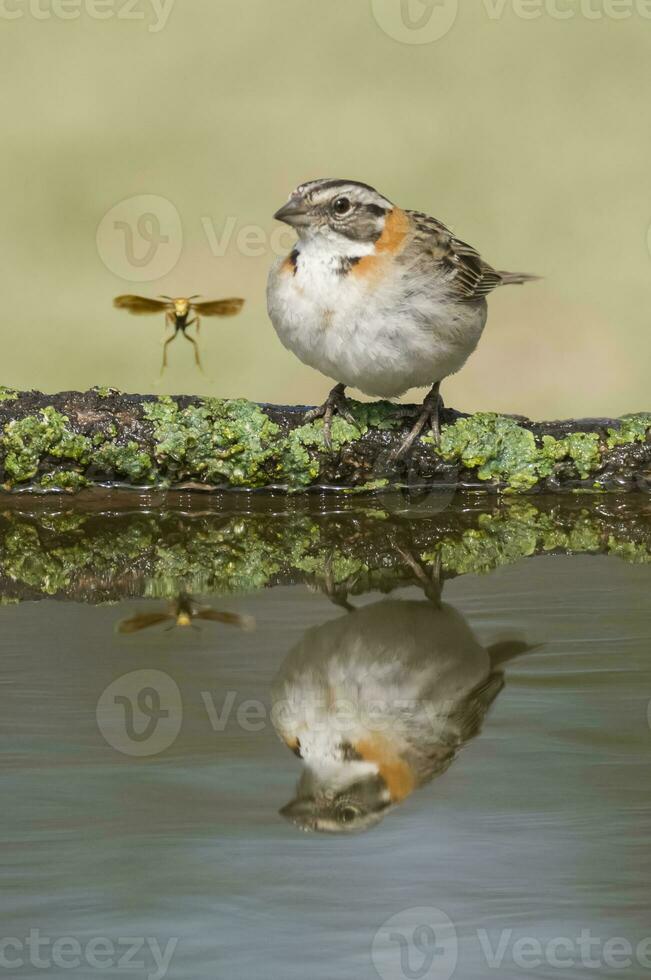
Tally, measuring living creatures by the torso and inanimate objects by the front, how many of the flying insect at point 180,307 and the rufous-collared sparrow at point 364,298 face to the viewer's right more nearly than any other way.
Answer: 0

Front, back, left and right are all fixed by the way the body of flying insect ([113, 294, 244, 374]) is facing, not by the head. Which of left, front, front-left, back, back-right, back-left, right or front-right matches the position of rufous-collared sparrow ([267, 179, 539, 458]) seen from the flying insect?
front-left

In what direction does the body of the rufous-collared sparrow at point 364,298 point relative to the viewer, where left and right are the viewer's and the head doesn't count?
facing the viewer and to the left of the viewer

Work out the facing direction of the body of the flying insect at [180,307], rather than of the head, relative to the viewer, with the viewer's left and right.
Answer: facing the viewer
